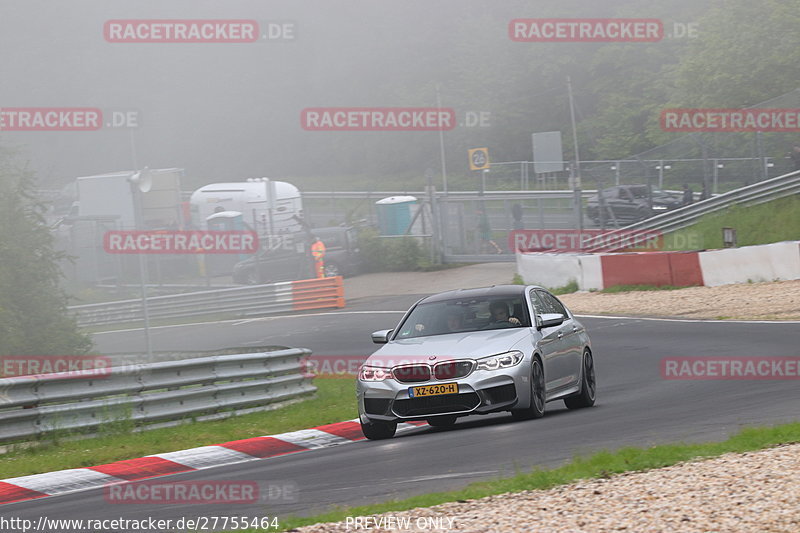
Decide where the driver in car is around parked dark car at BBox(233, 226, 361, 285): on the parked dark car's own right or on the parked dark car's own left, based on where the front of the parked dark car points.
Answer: on the parked dark car's own left

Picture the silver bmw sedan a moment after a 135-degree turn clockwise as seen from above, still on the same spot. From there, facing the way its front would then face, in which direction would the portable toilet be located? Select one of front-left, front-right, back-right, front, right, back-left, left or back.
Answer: front

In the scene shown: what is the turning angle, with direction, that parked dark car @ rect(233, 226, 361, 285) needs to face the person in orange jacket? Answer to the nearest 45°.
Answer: approximately 135° to its left

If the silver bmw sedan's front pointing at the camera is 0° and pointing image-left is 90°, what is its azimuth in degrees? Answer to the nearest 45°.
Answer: approximately 45°

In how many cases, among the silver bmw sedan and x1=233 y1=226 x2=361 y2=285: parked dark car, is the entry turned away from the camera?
0

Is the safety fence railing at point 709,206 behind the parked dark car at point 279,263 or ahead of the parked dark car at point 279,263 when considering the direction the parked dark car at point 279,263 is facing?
behind

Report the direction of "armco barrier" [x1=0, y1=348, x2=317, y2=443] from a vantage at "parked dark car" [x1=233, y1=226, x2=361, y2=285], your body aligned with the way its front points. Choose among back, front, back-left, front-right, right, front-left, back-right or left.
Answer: left

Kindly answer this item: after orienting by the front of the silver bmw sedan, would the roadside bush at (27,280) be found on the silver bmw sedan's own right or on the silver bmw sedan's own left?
on the silver bmw sedan's own right

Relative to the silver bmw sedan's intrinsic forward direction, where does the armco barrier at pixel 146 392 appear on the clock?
The armco barrier is roughly at 2 o'clock from the silver bmw sedan.

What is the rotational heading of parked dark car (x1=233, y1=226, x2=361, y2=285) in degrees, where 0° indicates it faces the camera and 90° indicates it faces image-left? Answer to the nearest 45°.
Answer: approximately 90°

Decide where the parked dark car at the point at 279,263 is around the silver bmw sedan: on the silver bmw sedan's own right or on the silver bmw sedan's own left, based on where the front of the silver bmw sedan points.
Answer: on the silver bmw sedan's own right

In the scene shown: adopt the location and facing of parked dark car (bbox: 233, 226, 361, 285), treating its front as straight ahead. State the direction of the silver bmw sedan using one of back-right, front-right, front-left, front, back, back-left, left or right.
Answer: left

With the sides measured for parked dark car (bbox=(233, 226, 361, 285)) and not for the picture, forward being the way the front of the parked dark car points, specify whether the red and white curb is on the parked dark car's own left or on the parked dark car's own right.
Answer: on the parked dark car's own left

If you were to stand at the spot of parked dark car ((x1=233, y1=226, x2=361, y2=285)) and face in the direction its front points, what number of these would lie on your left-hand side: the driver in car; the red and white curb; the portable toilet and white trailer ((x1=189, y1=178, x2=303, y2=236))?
2
